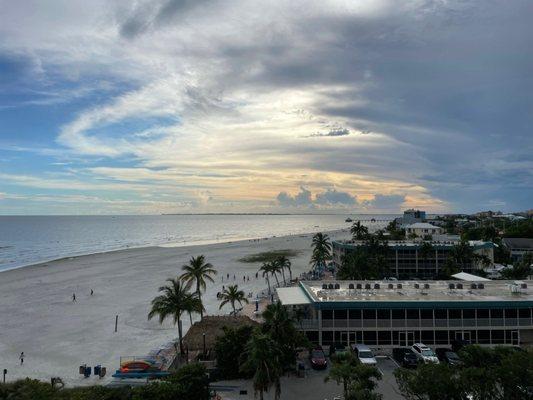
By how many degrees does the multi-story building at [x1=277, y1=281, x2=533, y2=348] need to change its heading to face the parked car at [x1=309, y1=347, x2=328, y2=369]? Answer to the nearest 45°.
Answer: approximately 45° to its right

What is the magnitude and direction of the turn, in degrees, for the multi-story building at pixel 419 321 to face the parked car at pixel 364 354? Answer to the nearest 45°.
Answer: approximately 45° to its right

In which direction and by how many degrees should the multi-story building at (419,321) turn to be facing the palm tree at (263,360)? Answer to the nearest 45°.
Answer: approximately 45° to its right

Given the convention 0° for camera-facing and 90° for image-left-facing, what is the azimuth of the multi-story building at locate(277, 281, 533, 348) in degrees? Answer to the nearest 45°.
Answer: approximately 0°

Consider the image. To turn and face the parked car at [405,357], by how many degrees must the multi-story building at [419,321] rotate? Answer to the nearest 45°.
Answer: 0° — it already faces it

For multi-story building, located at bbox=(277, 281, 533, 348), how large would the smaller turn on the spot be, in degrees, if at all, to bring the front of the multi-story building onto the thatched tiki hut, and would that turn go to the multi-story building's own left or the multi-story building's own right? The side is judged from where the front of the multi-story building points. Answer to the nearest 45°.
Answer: approximately 90° to the multi-story building's own right

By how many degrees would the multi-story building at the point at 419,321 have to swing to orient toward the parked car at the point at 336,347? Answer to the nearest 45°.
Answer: approximately 45° to its right

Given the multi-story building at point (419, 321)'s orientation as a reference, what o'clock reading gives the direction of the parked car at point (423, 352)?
The parked car is roughly at 12 o'clock from the multi-story building.

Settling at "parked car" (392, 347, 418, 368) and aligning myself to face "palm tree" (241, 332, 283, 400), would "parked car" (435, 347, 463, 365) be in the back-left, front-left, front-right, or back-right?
back-left
